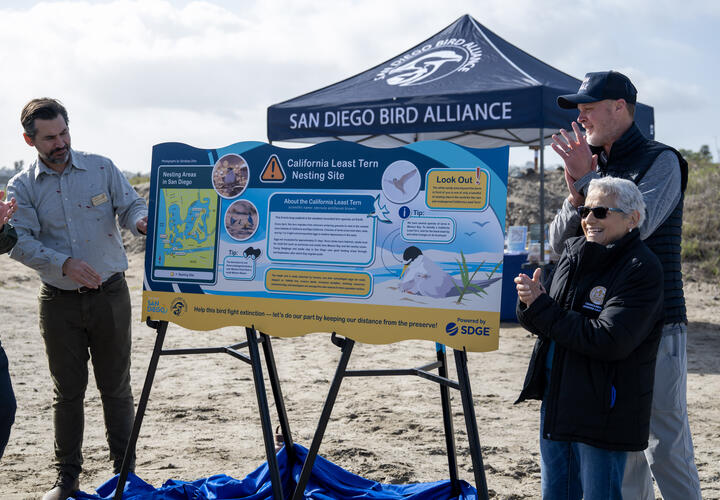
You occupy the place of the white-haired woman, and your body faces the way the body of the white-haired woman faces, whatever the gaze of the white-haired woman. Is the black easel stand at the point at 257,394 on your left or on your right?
on your right

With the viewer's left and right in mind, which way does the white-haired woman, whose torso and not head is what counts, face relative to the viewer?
facing the viewer and to the left of the viewer

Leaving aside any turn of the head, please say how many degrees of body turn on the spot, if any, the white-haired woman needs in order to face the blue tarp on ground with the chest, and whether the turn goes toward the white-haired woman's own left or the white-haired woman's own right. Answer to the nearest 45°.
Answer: approximately 90° to the white-haired woman's own right

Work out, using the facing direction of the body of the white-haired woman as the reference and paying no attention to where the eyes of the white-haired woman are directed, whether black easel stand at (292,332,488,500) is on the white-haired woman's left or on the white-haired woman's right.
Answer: on the white-haired woman's right

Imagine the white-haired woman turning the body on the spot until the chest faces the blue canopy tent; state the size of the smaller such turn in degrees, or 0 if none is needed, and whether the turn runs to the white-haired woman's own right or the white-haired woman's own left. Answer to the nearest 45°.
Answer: approximately 135° to the white-haired woman's own right

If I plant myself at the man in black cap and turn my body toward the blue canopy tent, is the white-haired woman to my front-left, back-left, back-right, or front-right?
back-left
